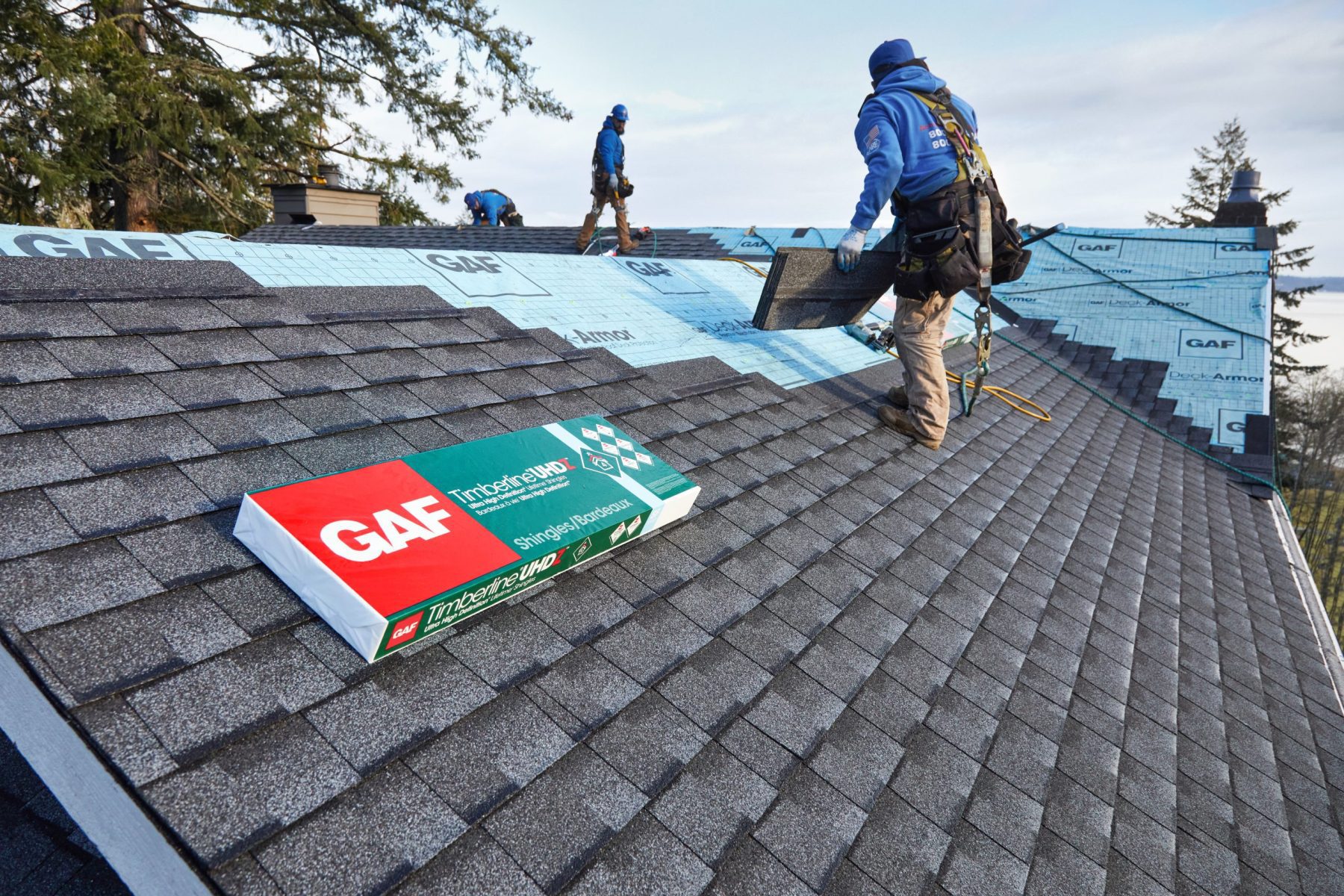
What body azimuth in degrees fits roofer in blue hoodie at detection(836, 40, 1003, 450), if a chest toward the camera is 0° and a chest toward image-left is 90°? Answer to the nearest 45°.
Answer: approximately 135°

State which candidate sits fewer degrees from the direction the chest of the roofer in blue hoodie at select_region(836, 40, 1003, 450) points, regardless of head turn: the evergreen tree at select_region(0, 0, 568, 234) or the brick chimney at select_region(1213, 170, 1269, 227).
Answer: the evergreen tree

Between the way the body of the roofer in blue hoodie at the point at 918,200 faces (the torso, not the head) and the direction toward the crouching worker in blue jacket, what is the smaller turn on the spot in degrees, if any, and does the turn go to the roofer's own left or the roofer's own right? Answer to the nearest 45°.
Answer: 0° — they already face them

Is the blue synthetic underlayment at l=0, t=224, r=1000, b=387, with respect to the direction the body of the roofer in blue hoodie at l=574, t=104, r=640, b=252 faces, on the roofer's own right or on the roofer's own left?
on the roofer's own right

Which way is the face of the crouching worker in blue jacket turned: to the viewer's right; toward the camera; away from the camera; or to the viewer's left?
to the viewer's left

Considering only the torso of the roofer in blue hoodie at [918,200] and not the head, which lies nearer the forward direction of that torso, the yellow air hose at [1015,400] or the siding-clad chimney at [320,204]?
the siding-clad chimney

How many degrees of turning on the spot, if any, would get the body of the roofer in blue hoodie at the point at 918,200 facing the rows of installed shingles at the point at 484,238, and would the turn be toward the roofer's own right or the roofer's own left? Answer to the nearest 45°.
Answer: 0° — they already face it

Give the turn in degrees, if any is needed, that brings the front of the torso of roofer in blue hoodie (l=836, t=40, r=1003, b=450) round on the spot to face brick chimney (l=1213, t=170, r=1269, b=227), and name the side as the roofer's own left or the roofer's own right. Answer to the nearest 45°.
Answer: approximately 90° to the roofer's own right

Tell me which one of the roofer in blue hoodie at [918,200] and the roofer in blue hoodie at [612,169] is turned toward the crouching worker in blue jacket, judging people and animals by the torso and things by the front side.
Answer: the roofer in blue hoodie at [918,200]

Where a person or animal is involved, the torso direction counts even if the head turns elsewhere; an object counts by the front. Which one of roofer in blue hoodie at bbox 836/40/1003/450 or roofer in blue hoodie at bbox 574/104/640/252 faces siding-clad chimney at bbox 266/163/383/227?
roofer in blue hoodie at bbox 836/40/1003/450
